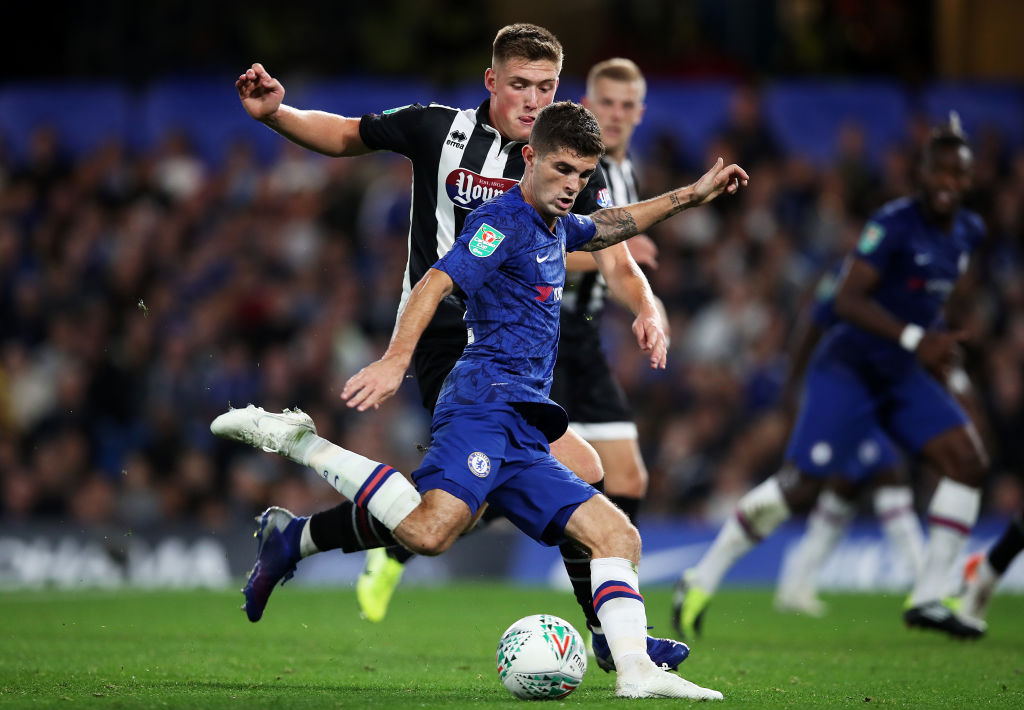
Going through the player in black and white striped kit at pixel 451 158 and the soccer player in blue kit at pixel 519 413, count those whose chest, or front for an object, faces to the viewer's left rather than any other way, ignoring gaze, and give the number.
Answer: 0

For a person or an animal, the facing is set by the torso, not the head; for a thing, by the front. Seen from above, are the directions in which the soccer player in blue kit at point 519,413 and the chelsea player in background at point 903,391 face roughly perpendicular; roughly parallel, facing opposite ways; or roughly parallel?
roughly parallel

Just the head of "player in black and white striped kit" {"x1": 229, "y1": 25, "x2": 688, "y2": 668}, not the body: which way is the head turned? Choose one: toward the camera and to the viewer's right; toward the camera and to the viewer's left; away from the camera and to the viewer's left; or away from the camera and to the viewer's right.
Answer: toward the camera and to the viewer's right

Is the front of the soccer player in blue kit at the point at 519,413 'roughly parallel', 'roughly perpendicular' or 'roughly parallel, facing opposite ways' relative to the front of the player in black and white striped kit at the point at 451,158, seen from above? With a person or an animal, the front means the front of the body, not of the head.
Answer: roughly parallel

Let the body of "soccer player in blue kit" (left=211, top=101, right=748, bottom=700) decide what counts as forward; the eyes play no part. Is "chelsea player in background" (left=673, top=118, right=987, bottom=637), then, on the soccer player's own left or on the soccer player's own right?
on the soccer player's own left

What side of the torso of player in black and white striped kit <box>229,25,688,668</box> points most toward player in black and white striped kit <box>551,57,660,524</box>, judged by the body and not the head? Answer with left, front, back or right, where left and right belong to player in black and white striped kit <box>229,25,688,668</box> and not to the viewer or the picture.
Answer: left

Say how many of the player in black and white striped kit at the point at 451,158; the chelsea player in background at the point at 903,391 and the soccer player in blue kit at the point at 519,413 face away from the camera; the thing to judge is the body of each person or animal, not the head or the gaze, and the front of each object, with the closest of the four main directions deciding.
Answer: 0

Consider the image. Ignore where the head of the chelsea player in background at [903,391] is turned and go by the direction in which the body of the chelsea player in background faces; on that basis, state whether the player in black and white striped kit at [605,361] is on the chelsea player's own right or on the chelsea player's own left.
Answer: on the chelsea player's own right

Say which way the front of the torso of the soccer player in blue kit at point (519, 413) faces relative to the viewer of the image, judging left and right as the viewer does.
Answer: facing the viewer and to the right of the viewer
